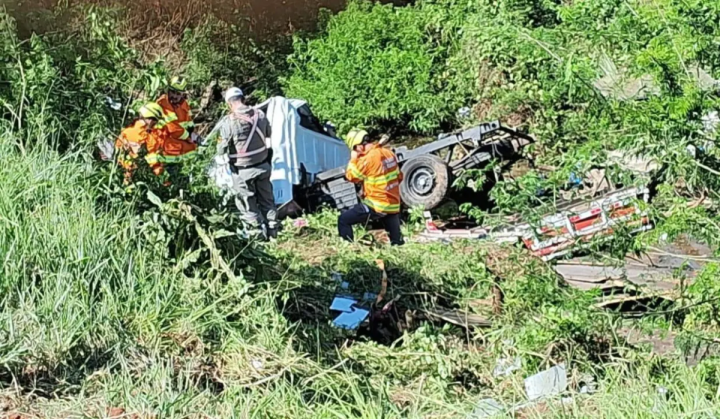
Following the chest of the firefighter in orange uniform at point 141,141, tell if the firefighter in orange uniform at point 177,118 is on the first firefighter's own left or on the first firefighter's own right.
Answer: on the first firefighter's own left

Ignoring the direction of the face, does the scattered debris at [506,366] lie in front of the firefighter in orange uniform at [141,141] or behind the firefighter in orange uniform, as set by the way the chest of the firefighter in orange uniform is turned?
in front

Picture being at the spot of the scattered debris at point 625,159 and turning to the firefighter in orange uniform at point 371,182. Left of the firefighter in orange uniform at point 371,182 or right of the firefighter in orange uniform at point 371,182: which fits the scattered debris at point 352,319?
left

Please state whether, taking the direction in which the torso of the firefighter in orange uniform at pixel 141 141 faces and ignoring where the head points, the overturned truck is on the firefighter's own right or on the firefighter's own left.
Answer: on the firefighter's own left

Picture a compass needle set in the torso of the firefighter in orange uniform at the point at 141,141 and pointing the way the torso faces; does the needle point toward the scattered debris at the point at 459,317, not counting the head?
no

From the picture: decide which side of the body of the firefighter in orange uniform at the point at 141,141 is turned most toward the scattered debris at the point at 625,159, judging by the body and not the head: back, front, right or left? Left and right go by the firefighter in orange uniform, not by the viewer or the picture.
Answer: front

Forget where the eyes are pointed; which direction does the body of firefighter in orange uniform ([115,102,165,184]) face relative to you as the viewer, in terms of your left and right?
facing the viewer and to the right of the viewer

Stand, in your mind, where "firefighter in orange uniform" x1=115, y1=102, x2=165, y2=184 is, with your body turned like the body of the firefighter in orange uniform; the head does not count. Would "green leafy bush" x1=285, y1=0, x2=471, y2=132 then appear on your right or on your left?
on your left
